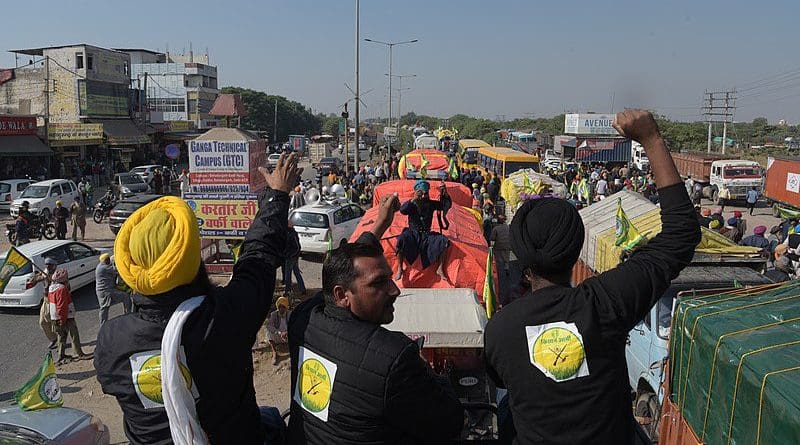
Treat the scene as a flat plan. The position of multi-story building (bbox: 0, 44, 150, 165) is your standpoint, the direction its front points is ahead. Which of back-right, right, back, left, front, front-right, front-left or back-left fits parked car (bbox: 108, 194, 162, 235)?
front-right

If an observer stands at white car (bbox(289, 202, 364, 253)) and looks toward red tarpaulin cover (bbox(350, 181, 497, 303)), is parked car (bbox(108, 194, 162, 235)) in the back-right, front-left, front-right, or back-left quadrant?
back-right

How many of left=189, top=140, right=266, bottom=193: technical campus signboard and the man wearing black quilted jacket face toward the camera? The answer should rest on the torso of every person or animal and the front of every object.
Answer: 1

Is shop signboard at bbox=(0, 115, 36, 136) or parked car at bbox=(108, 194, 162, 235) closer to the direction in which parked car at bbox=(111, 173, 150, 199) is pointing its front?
the parked car

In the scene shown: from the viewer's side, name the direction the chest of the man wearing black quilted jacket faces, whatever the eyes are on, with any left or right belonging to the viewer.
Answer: facing away from the viewer and to the right of the viewer

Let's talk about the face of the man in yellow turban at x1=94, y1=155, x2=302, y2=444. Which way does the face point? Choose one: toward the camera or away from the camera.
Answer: away from the camera

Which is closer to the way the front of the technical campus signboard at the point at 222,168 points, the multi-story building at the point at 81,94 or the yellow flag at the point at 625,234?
the yellow flag

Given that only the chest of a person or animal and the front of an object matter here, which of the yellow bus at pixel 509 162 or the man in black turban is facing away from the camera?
the man in black turban

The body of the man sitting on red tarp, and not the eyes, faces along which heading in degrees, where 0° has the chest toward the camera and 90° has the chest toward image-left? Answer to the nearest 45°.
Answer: approximately 0°

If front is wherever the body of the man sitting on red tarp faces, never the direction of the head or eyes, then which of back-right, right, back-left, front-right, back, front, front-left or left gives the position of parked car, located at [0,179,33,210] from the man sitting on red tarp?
back-right

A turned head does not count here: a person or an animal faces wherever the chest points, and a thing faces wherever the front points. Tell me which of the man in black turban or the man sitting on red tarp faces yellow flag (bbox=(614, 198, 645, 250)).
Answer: the man in black turban

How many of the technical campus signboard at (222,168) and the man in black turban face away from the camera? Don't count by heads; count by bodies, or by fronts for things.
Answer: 1

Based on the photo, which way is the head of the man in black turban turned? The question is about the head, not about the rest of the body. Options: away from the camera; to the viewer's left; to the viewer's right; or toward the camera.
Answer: away from the camera
